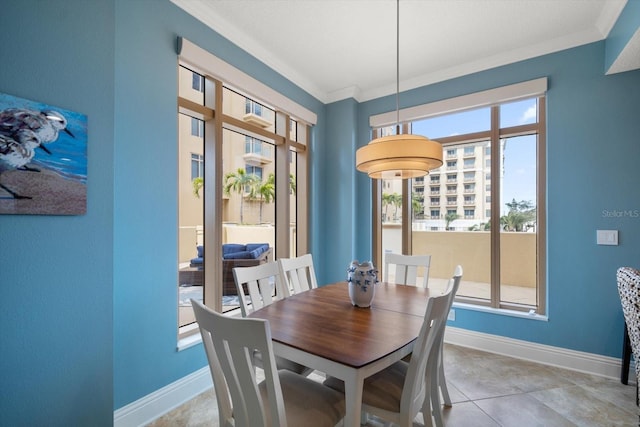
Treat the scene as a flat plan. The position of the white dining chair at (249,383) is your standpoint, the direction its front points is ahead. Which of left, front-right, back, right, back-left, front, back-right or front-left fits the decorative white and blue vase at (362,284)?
front

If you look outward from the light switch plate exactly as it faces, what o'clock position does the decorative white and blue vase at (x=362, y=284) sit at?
The decorative white and blue vase is roughly at 1 o'clock from the light switch plate.

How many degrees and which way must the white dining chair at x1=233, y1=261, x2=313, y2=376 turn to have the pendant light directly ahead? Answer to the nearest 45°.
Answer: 0° — it already faces it

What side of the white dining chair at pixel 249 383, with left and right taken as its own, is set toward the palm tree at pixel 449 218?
front

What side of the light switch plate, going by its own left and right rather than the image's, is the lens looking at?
front

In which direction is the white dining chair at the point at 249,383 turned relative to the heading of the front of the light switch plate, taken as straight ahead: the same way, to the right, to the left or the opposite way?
the opposite way

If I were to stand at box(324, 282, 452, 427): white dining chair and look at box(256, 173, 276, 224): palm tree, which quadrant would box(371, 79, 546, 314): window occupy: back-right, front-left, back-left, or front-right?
front-right

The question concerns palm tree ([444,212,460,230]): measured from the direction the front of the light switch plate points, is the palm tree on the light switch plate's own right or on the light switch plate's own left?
on the light switch plate's own right

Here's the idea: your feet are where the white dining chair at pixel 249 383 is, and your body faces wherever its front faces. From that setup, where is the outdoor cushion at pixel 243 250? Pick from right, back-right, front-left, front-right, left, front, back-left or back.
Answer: front-left

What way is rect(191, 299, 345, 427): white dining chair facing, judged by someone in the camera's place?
facing away from the viewer and to the right of the viewer

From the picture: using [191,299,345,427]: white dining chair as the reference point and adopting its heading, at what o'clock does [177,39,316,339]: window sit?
The window is roughly at 10 o'clock from the white dining chair.

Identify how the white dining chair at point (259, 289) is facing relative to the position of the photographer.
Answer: facing the viewer and to the right of the viewer

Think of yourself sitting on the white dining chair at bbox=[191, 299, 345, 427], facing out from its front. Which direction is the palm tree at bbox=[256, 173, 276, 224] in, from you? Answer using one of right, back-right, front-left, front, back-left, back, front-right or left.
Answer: front-left

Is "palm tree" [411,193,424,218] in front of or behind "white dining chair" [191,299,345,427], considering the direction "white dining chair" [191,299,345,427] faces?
in front

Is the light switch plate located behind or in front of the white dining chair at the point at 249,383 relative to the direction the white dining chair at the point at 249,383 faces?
in front

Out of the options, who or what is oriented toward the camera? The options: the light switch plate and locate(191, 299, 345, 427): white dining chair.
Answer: the light switch plate
